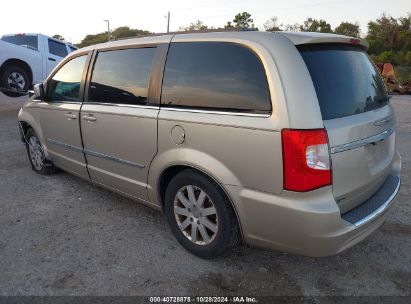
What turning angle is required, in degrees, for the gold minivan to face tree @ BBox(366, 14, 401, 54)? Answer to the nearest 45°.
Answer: approximately 90° to its right

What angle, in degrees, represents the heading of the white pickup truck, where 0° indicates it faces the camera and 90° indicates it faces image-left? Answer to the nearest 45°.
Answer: approximately 225°

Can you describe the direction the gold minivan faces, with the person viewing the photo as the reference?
facing away from the viewer and to the left of the viewer
